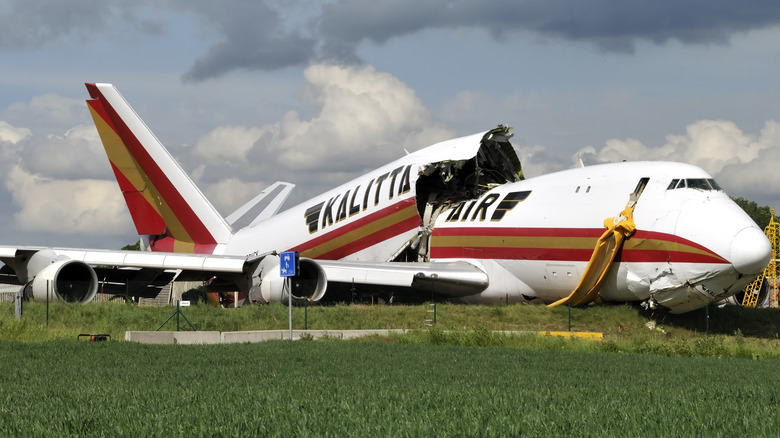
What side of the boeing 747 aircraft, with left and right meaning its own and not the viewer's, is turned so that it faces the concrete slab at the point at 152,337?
right

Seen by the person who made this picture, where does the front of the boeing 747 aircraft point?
facing the viewer and to the right of the viewer
